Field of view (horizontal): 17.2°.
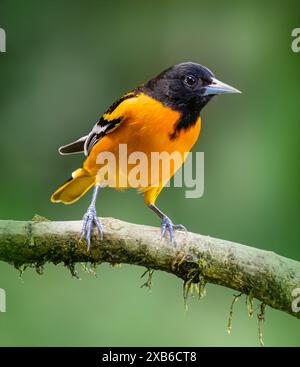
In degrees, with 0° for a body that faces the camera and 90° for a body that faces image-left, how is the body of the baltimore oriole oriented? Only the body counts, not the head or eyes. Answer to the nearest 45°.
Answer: approximately 315°
